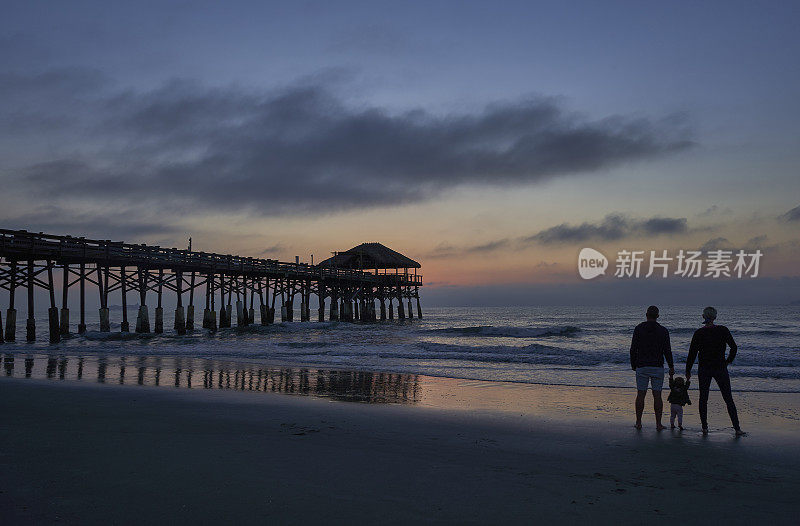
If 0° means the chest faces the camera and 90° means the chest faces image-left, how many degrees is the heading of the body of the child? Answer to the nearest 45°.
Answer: approximately 180°

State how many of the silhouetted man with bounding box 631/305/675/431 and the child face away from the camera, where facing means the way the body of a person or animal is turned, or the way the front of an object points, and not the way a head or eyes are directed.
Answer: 2

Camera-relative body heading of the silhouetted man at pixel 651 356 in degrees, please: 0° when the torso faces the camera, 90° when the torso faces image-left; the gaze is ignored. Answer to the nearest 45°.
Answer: approximately 180°

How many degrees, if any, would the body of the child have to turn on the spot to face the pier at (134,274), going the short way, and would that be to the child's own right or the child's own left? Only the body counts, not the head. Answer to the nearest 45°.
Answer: approximately 45° to the child's own left
